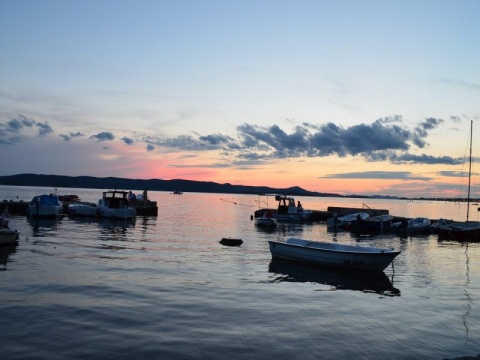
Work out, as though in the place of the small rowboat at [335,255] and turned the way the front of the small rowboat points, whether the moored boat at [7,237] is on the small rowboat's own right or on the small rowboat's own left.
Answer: on the small rowboat's own right
